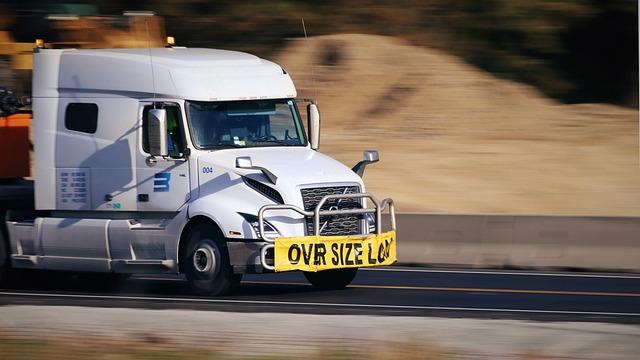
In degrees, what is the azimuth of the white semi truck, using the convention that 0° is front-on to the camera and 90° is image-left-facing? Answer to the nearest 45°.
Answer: approximately 315°
